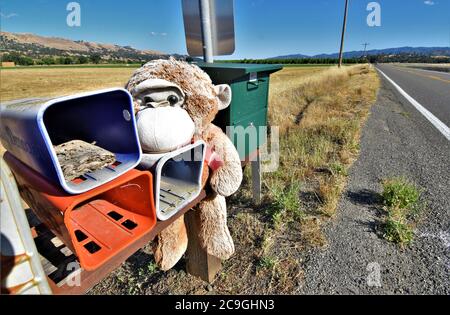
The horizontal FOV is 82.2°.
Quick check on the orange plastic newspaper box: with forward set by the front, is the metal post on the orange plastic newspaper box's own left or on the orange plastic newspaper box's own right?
on the orange plastic newspaper box's own left

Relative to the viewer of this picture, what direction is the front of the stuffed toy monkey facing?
facing the viewer and to the left of the viewer

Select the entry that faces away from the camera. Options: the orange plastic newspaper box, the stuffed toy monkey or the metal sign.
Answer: the metal sign

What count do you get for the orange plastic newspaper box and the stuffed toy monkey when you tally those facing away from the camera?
0

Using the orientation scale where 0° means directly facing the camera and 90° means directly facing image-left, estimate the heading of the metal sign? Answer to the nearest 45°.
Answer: approximately 180°

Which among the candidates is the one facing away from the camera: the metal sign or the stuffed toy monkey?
the metal sign

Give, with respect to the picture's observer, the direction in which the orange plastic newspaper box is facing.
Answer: facing the viewer and to the right of the viewer

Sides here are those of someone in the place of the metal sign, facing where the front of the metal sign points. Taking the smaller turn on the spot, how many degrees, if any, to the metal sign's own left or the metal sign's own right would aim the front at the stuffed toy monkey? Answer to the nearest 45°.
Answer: approximately 180°

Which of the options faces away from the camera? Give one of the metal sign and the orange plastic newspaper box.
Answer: the metal sign
